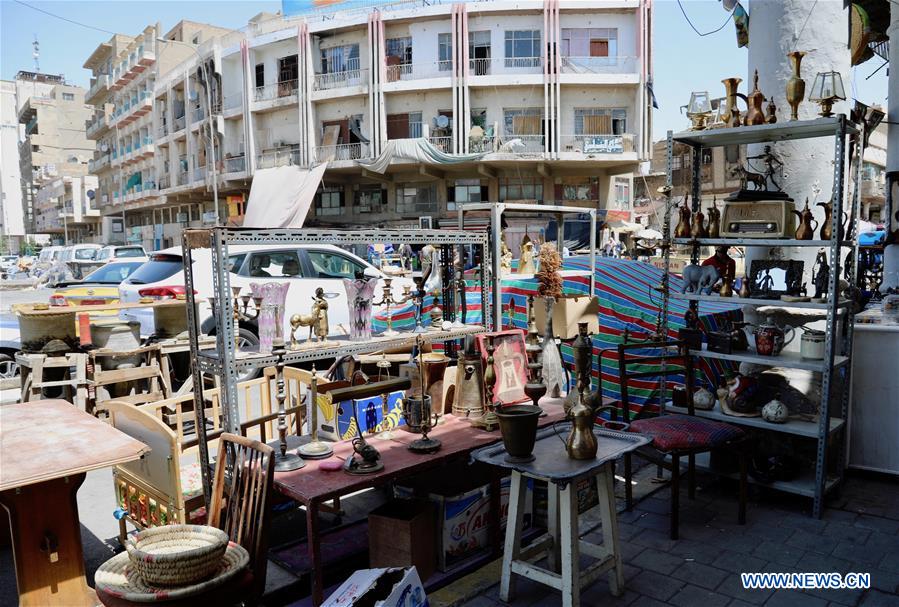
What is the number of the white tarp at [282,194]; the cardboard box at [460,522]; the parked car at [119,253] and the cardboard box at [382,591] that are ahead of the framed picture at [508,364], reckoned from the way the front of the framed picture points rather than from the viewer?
2

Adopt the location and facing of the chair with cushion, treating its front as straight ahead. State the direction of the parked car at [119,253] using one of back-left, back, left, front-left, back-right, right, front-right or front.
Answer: back

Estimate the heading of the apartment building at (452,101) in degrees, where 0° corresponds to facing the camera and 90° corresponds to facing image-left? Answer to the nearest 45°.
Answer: approximately 0°

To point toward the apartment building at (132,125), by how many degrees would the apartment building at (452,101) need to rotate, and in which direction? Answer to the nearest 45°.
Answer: approximately 135° to its right

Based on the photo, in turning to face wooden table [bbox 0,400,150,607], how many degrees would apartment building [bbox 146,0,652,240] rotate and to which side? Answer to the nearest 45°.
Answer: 0° — it already faces it

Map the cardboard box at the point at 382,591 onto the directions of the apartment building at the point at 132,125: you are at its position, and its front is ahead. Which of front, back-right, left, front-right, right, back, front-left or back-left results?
front-left

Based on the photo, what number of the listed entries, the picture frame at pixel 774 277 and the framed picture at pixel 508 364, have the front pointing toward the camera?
2

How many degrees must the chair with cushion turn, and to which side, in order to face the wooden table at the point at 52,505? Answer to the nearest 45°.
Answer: approximately 90° to its right
